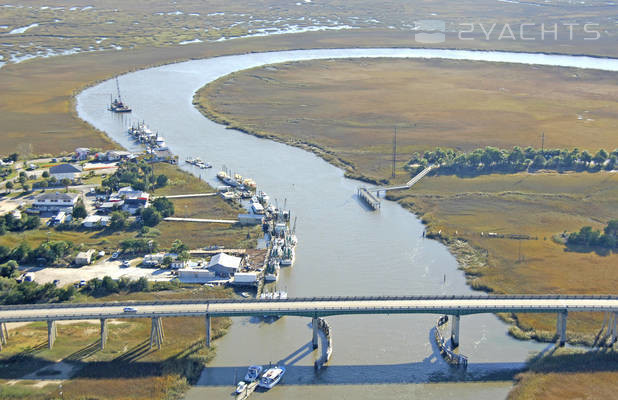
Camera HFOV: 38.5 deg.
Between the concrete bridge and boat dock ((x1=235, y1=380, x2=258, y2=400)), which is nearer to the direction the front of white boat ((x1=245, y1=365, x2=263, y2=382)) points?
the concrete bridge

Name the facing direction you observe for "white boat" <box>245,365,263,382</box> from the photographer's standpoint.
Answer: facing away from the viewer and to the right of the viewer

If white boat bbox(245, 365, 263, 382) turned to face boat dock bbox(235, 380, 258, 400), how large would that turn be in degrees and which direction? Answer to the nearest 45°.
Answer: approximately 135° to its right

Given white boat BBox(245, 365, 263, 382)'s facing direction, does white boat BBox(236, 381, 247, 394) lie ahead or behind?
behind

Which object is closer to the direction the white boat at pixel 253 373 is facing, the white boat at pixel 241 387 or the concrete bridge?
the concrete bridge

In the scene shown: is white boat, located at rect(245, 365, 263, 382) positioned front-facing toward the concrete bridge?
yes

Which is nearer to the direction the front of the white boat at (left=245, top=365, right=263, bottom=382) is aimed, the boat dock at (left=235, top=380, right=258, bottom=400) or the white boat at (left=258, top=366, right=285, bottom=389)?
the white boat

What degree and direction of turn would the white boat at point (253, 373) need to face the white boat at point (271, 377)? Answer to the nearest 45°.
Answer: approximately 90° to its right
